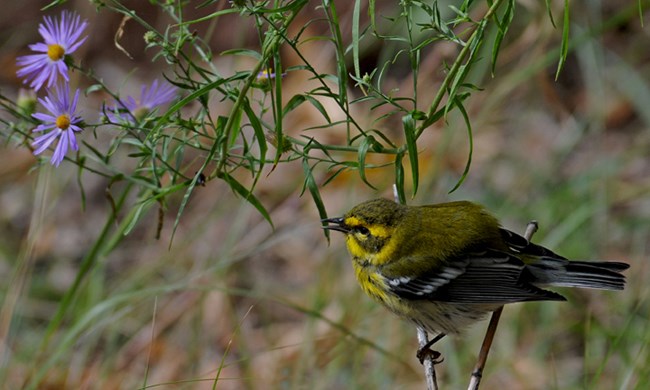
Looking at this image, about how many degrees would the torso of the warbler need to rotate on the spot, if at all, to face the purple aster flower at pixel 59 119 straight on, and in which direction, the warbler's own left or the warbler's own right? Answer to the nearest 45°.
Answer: approximately 45° to the warbler's own left

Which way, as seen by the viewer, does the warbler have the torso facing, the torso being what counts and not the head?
to the viewer's left

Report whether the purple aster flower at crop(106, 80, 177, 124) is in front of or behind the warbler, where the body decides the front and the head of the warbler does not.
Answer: in front
